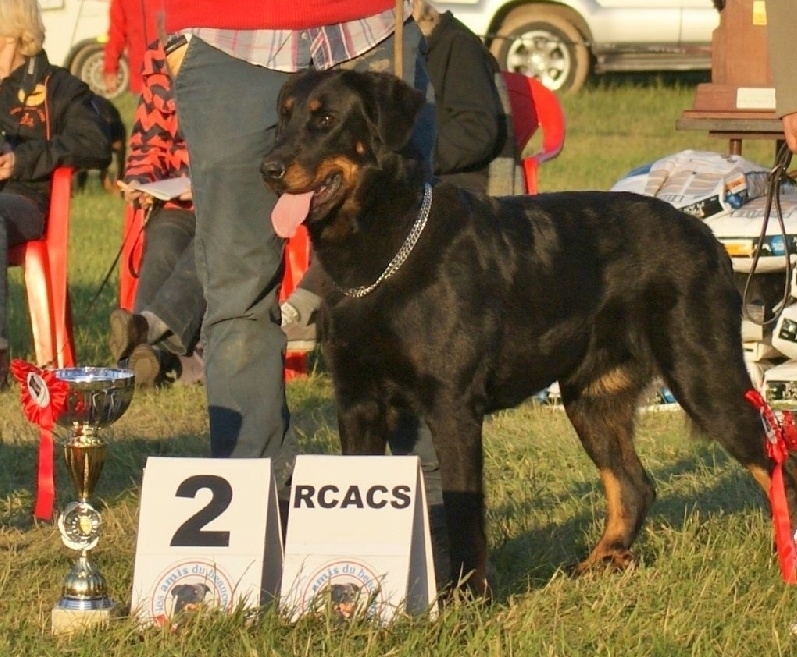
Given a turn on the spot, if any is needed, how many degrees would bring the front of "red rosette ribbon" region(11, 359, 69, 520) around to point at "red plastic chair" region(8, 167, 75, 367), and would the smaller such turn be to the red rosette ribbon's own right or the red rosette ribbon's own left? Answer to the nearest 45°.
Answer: approximately 135° to the red rosette ribbon's own right

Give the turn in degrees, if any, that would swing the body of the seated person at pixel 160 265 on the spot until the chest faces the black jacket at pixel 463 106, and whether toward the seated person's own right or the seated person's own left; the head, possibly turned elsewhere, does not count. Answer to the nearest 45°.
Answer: approximately 135° to the seated person's own left

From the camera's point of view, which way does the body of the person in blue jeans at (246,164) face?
toward the camera

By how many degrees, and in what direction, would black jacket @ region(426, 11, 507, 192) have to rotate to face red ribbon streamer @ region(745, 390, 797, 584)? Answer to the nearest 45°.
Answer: approximately 90° to its left

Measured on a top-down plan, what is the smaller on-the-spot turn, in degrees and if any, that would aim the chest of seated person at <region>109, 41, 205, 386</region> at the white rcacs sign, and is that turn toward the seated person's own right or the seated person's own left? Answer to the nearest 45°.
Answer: approximately 45° to the seated person's own left

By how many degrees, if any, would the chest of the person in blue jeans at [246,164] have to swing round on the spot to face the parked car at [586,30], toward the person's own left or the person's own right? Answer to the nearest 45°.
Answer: approximately 180°

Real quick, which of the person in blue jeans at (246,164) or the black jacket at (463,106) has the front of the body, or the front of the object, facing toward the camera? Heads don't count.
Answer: the person in blue jeans

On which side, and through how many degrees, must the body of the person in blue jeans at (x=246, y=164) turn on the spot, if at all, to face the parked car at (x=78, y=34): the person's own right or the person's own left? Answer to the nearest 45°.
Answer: approximately 180°

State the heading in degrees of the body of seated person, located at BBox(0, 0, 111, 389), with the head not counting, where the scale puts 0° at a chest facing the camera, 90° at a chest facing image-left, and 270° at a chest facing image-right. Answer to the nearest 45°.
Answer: approximately 45°

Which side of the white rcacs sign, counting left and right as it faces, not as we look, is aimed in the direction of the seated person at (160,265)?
back

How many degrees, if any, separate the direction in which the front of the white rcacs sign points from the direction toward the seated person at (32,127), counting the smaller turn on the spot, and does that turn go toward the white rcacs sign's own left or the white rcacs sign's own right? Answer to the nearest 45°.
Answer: approximately 180°

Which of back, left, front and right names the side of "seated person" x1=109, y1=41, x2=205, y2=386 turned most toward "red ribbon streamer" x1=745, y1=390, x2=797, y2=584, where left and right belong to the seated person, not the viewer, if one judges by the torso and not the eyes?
left
